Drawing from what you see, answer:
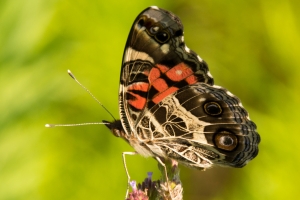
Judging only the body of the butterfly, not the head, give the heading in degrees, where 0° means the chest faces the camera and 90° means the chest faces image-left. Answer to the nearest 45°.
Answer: approximately 90°
